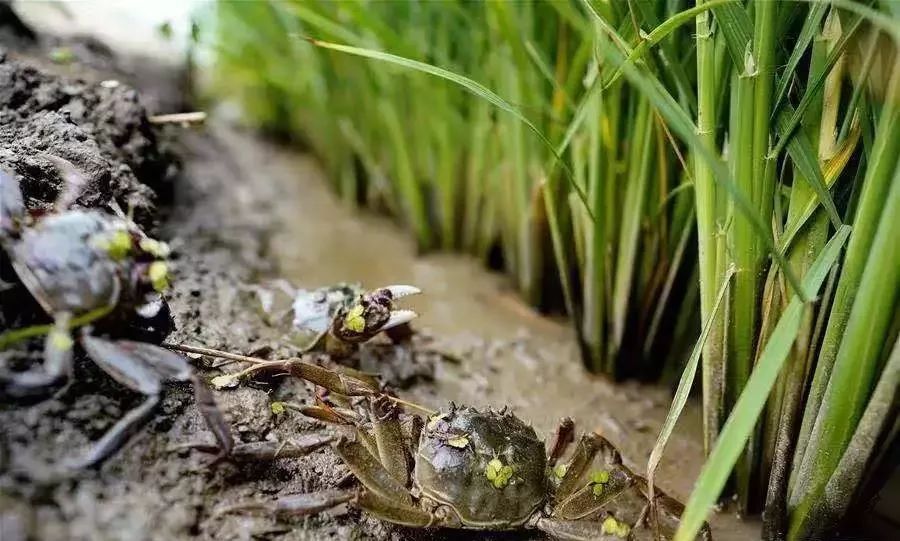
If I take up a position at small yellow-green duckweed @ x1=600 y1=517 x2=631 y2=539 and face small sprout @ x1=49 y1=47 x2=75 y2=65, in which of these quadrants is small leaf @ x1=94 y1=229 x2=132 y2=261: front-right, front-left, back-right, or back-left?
front-left

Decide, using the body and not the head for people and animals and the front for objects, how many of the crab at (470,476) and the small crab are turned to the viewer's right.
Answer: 1

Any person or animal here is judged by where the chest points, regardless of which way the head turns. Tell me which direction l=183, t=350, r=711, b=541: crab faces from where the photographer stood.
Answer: facing away from the viewer

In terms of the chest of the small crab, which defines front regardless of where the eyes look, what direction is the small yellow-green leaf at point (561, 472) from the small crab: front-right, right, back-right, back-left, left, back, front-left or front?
front-right

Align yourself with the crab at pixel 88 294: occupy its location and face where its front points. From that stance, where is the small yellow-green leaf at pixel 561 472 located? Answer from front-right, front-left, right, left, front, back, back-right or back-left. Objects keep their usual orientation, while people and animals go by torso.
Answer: front

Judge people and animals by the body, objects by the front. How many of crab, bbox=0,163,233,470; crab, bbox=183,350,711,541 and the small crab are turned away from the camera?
1

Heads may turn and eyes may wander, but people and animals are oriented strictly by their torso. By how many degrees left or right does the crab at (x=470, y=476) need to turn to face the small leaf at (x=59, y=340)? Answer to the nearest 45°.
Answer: approximately 135° to its left

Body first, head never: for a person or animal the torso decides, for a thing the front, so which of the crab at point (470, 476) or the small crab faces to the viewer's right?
the small crab

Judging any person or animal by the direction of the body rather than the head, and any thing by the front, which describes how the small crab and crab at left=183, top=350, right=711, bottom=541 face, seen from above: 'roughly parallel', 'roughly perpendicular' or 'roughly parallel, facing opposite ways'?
roughly perpendicular

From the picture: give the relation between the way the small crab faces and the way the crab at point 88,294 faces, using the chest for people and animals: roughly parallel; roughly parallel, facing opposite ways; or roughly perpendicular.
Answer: roughly parallel

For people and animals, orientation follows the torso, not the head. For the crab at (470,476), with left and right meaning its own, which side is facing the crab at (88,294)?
left

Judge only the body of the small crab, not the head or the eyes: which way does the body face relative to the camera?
to the viewer's right

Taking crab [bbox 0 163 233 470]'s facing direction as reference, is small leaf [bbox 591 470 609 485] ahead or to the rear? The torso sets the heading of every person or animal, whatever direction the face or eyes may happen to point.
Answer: ahead

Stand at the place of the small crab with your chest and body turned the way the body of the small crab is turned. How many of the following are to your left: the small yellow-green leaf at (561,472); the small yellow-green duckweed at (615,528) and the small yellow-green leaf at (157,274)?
0

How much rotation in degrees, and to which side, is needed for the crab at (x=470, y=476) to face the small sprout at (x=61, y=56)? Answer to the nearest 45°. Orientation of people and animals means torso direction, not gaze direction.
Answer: approximately 45° to its left

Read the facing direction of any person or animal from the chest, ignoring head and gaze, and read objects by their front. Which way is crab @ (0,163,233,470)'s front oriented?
to the viewer's right
